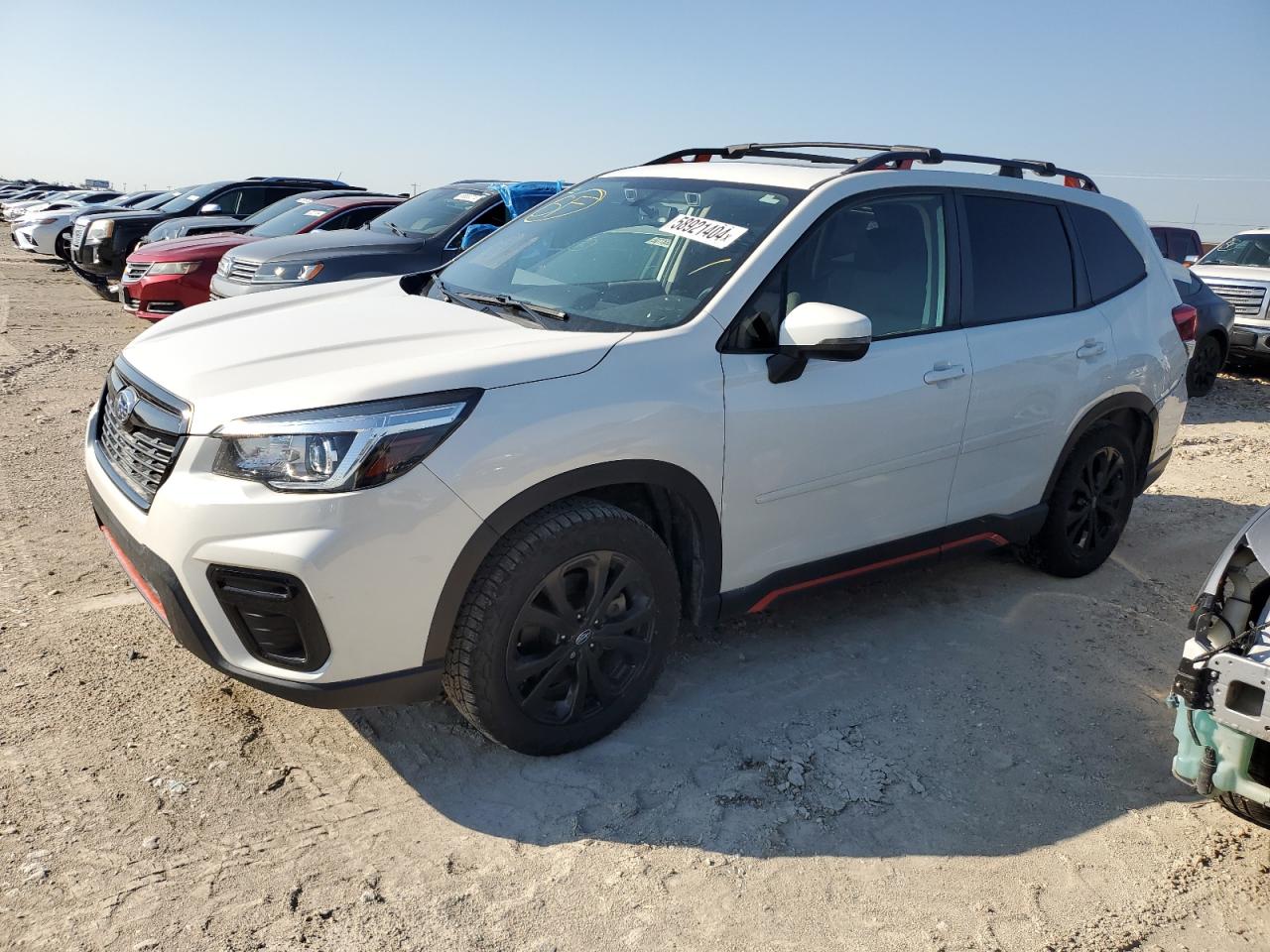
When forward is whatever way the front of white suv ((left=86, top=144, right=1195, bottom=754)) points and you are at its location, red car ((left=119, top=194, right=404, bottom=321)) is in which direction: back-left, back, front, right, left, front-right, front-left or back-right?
right

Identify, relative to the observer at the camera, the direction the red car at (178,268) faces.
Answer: facing the viewer and to the left of the viewer

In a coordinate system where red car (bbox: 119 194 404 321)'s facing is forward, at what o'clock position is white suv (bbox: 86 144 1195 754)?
The white suv is roughly at 10 o'clock from the red car.

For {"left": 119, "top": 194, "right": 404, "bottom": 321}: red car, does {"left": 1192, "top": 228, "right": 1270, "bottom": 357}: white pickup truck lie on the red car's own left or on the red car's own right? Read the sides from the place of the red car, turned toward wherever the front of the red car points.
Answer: on the red car's own left

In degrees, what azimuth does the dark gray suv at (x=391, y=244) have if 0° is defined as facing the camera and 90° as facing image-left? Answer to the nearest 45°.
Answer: approximately 45°

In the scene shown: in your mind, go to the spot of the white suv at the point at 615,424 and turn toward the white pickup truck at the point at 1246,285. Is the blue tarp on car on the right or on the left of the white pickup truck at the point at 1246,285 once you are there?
left

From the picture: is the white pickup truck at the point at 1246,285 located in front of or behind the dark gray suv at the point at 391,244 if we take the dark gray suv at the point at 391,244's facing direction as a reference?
behind

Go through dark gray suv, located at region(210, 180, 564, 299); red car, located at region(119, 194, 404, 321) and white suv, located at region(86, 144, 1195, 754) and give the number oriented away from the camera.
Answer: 0

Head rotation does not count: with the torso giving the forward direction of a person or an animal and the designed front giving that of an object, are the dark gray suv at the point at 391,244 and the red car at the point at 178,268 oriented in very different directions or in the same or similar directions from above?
same or similar directions

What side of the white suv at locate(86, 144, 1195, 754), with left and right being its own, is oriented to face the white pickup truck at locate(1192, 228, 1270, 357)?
back

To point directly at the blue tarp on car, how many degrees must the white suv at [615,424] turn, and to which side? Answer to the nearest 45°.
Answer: approximately 135° to its right

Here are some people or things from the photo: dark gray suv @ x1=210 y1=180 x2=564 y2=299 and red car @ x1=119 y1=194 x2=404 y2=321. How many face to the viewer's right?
0

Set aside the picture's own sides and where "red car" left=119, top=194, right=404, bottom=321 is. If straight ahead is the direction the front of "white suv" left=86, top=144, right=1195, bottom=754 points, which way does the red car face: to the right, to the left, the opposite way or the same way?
the same way

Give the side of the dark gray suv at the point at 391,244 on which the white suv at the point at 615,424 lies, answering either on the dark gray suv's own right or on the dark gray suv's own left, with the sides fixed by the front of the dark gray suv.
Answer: on the dark gray suv's own left

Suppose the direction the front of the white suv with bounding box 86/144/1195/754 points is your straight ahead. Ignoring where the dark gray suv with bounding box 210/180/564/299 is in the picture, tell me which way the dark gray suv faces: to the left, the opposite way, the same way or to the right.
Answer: the same way

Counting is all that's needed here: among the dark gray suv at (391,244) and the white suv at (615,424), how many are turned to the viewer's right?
0
